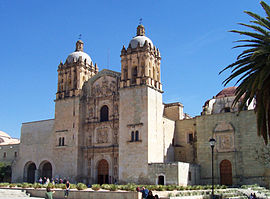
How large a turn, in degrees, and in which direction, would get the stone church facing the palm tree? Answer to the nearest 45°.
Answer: approximately 45° to its left

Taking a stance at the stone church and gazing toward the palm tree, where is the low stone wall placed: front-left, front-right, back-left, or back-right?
front-right

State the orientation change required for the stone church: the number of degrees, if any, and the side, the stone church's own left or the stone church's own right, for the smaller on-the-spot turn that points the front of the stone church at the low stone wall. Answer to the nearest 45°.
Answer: approximately 45° to the stone church's own left

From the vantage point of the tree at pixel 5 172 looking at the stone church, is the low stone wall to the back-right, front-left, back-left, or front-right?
front-right

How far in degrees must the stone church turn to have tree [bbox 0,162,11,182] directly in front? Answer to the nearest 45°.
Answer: approximately 90° to its right

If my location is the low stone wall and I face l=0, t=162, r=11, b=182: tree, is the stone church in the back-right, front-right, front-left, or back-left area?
front-right

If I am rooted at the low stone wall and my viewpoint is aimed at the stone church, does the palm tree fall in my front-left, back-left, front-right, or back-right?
back-right
